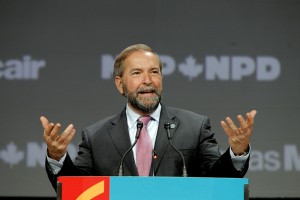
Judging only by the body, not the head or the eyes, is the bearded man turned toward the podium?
yes

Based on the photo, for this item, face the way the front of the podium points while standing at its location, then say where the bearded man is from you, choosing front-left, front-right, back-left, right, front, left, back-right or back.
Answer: back

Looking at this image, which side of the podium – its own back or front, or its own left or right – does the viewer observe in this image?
front
